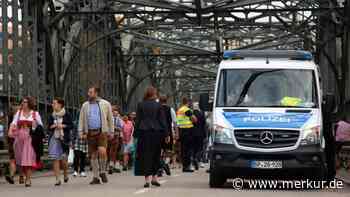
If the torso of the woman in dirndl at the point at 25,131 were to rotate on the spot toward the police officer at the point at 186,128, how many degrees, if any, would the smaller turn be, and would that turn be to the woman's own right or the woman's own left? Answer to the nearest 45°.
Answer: approximately 135° to the woman's own left

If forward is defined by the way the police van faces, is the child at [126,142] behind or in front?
behind

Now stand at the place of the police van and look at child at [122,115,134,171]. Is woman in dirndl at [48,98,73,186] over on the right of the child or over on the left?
left

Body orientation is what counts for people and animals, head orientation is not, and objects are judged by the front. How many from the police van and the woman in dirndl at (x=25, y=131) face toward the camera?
2

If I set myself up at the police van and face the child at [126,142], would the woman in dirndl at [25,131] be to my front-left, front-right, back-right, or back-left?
front-left

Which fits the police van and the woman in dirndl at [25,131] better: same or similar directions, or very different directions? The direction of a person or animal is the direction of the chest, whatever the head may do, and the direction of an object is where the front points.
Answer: same or similar directions

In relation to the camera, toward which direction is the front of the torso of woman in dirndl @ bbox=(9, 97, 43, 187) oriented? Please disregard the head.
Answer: toward the camera

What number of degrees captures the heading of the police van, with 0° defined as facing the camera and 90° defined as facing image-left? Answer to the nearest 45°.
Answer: approximately 0°

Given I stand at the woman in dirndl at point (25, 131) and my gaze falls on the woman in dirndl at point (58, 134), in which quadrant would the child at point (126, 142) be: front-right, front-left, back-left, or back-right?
front-left
